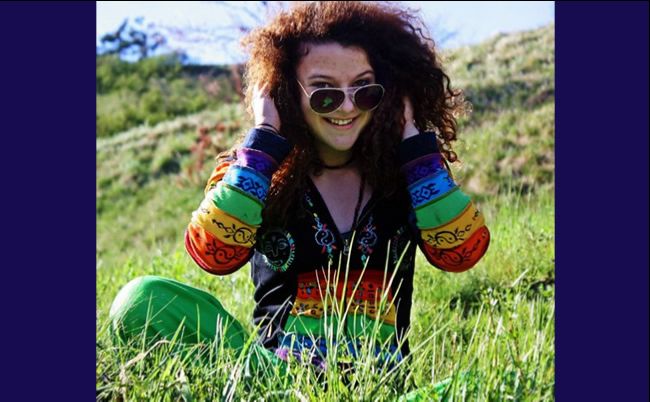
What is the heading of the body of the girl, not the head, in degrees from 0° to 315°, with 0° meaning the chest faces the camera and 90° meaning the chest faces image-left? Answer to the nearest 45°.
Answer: approximately 0°
